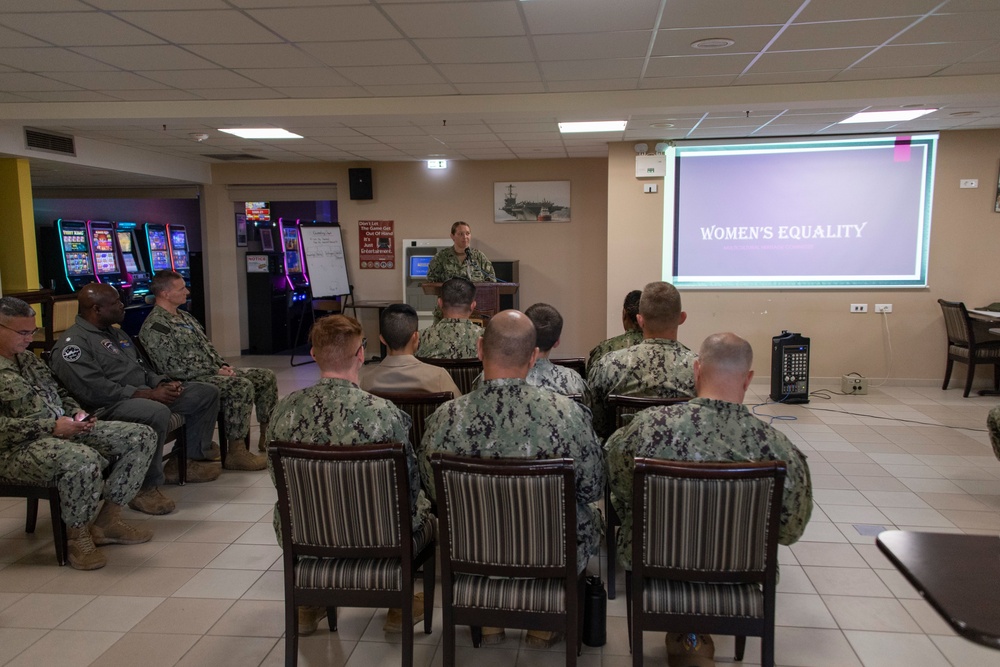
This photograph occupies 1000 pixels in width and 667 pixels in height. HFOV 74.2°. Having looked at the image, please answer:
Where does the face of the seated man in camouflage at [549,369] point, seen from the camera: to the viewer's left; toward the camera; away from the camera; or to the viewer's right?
away from the camera

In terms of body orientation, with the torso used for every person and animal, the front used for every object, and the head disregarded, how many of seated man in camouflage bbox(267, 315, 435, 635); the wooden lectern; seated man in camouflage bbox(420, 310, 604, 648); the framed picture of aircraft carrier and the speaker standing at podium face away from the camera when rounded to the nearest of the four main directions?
2

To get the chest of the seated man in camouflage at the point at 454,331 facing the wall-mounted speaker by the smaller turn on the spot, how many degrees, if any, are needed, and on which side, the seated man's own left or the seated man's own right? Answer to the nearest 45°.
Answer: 0° — they already face it

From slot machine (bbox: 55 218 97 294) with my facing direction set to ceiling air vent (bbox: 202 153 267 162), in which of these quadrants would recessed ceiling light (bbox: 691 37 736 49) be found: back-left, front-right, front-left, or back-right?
front-right

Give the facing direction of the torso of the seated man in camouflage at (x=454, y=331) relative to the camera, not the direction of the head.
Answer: away from the camera

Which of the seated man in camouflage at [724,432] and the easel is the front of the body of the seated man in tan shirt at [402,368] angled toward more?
the easel

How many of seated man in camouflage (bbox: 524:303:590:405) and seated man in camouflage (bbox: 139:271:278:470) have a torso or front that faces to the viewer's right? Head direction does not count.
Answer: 1

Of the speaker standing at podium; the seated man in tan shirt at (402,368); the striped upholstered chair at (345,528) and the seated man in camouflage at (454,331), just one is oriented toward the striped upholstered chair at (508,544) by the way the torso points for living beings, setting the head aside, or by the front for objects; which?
the speaker standing at podium

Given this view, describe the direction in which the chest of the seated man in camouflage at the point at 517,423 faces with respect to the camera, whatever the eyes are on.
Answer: away from the camera

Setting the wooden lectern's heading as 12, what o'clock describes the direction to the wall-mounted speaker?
The wall-mounted speaker is roughly at 5 o'clock from the wooden lectern.

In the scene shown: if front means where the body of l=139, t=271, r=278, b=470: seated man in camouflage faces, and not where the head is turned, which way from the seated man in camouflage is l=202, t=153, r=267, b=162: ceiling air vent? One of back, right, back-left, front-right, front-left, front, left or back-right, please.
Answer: left

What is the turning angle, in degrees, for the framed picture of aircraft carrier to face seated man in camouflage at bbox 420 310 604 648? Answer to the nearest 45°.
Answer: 0° — it already faces them

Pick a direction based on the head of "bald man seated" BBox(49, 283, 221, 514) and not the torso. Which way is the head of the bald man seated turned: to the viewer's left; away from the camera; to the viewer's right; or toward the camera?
to the viewer's right

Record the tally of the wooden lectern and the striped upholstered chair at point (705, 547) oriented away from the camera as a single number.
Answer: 1

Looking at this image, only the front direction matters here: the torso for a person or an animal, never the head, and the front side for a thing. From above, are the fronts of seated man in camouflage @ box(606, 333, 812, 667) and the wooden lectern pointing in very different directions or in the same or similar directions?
very different directions

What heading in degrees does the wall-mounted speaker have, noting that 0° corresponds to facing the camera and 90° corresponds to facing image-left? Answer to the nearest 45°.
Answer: approximately 0°

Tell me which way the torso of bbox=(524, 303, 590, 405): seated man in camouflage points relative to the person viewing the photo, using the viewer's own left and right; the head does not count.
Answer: facing away from the viewer

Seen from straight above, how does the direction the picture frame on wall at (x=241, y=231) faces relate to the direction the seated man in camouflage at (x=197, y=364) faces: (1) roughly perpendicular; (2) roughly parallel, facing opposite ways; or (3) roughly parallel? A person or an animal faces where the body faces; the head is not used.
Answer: roughly perpendicular

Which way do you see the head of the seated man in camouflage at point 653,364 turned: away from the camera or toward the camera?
away from the camera

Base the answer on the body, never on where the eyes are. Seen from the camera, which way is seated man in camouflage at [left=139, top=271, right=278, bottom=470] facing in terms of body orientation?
to the viewer's right

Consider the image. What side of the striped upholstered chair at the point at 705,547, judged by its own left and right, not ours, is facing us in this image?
back
